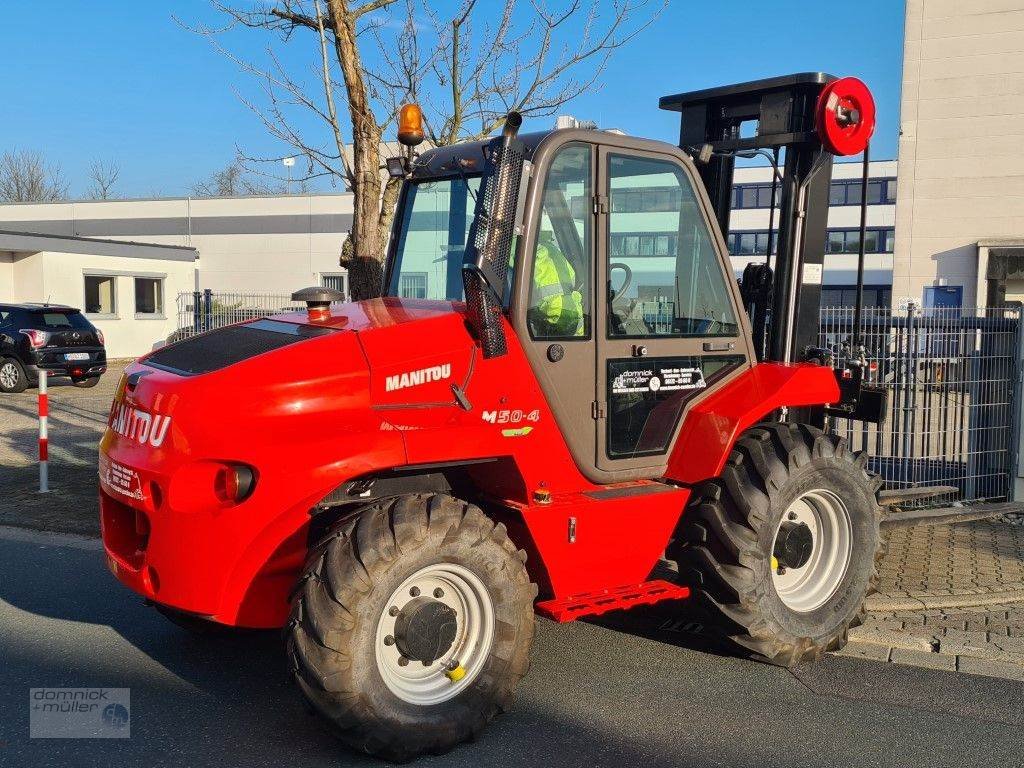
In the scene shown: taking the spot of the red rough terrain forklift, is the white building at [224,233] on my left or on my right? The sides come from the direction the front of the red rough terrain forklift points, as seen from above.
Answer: on my left

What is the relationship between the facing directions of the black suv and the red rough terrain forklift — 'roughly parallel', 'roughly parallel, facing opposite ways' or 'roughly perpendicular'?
roughly perpendicular

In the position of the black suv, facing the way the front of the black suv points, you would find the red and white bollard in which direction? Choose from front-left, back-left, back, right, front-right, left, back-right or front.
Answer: back-left

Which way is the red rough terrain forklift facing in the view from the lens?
facing away from the viewer and to the right of the viewer

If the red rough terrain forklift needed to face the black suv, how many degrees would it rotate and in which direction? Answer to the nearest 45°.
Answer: approximately 90° to its left

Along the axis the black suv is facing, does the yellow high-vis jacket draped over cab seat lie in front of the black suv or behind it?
behind

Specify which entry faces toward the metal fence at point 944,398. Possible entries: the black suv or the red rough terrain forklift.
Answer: the red rough terrain forklift

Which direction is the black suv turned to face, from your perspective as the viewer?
facing away from the viewer and to the left of the viewer

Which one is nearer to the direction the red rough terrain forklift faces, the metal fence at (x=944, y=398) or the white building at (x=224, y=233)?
the metal fence

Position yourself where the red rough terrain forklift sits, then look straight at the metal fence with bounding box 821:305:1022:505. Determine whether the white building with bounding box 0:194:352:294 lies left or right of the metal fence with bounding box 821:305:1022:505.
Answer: left

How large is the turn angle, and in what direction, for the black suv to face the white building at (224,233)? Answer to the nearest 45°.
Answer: approximately 45° to its right
